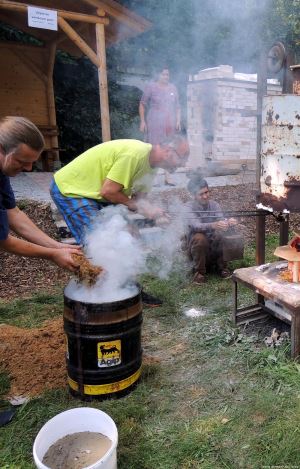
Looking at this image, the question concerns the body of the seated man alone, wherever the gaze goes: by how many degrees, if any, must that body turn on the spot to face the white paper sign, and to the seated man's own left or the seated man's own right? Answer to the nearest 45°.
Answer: approximately 180°

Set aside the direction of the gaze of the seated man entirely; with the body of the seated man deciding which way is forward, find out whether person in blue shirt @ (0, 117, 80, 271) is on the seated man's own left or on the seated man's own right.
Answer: on the seated man's own right

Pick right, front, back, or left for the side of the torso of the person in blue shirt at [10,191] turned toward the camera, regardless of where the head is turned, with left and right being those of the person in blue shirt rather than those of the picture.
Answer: right

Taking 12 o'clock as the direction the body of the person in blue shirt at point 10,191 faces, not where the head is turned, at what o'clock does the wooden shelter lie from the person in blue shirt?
The wooden shelter is roughly at 9 o'clock from the person in blue shirt.

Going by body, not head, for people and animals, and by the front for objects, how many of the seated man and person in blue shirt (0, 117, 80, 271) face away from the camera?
0

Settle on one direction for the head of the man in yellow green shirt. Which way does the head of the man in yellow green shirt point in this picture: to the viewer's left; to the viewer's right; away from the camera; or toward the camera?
to the viewer's right

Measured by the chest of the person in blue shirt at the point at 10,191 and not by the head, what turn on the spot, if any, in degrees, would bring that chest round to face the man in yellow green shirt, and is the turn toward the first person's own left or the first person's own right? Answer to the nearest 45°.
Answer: approximately 45° to the first person's own left

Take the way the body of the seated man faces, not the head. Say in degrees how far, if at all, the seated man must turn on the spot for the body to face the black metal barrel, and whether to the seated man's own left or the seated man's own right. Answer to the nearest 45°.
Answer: approximately 45° to the seated man's own right

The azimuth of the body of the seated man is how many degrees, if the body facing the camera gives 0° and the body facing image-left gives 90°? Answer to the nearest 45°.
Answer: approximately 315°
